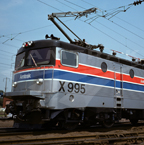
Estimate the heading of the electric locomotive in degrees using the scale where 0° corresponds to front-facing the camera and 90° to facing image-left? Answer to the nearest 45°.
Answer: approximately 45°
